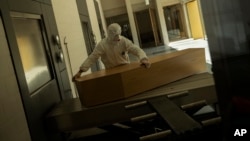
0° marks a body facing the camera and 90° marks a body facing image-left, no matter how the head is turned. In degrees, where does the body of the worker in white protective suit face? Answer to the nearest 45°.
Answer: approximately 0°

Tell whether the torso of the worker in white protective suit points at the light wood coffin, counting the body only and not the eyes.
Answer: yes
